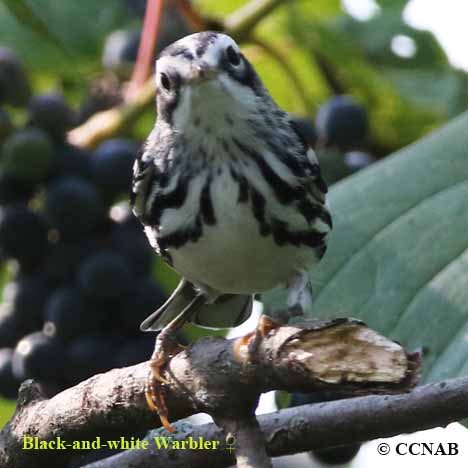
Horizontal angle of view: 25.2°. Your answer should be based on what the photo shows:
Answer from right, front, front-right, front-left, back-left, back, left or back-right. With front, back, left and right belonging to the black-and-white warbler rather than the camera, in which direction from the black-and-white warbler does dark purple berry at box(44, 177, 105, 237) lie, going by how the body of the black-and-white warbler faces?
back-right

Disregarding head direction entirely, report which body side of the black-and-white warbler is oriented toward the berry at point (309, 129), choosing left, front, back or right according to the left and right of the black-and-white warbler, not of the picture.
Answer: back

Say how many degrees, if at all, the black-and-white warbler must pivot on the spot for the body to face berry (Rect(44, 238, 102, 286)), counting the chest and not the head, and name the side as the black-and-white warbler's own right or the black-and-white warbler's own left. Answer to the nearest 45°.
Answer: approximately 135° to the black-and-white warbler's own right

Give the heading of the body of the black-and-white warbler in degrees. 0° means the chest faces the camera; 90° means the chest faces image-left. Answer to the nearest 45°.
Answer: approximately 0°

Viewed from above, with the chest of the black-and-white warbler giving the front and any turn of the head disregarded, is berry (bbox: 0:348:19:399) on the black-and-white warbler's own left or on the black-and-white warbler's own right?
on the black-and-white warbler's own right

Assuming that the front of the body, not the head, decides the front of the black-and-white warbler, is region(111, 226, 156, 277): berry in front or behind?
behind

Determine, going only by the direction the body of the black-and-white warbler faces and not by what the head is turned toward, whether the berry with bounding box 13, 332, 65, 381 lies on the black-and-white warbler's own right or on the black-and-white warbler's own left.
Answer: on the black-and-white warbler's own right

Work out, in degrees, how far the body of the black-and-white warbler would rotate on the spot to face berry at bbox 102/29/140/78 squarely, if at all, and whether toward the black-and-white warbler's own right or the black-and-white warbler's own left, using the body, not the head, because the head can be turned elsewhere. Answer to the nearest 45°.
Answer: approximately 180°

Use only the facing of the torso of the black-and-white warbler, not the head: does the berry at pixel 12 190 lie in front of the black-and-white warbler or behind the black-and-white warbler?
behind

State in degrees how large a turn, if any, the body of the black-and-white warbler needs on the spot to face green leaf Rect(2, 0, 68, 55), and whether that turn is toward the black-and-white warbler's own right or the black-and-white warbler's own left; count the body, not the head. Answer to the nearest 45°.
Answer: approximately 135° to the black-and-white warbler's own right

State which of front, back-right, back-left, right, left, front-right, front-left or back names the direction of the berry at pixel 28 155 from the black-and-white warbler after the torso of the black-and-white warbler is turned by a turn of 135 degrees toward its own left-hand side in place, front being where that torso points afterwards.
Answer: left

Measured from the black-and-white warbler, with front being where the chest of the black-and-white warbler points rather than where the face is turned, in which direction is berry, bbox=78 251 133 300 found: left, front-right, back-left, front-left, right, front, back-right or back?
back-right
